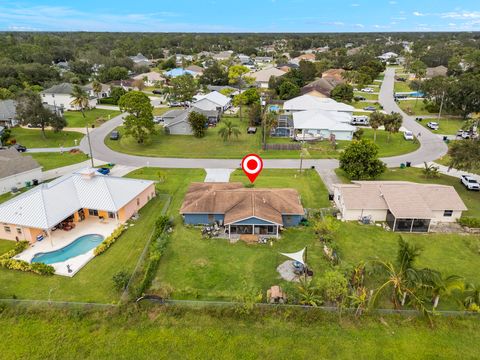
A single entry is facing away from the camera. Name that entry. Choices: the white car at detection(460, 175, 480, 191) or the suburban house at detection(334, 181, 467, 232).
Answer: the suburban house

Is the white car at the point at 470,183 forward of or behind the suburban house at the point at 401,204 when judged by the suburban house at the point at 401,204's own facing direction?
forward

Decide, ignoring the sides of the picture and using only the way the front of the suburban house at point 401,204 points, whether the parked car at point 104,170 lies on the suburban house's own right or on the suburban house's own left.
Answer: on the suburban house's own left

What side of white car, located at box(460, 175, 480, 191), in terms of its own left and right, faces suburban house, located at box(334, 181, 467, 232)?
right

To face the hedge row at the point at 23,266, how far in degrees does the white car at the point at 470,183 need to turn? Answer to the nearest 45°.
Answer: approximately 90° to its right

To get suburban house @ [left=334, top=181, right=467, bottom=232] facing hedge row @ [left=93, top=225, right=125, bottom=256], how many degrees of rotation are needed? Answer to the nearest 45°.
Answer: approximately 135° to its left

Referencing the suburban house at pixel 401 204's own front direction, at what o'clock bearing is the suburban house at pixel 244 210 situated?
the suburban house at pixel 244 210 is roughly at 8 o'clock from the suburban house at pixel 401 204.

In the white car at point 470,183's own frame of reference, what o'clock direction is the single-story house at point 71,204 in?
The single-story house is roughly at 3 o'clock from the white car.

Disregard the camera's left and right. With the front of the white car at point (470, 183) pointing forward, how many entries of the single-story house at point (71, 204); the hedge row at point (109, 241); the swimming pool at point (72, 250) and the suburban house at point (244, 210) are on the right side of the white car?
4

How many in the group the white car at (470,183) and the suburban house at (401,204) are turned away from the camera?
1

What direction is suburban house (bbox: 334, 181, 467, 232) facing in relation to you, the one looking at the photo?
facing away from the viewer

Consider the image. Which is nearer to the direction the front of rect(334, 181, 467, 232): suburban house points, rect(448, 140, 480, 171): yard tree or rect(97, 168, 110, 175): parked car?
the yard tree

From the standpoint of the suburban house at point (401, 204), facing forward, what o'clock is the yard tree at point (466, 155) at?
The yard tree is roughly at 1 o'clock from the suburban house.
